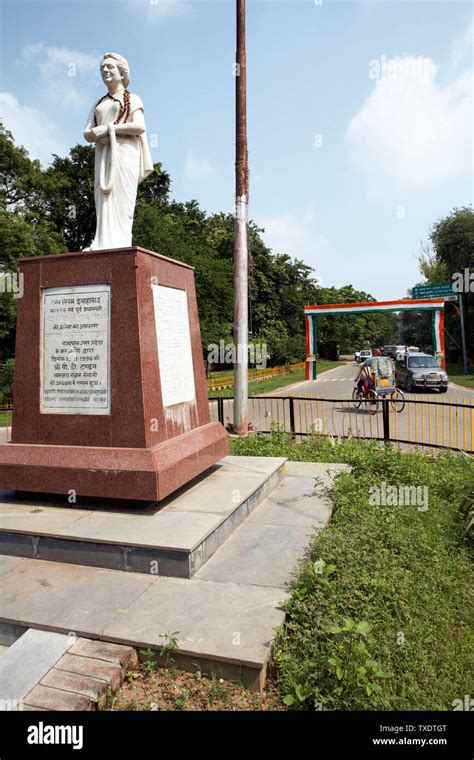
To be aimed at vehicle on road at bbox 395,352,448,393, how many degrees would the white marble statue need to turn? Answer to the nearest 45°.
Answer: approximately 180°

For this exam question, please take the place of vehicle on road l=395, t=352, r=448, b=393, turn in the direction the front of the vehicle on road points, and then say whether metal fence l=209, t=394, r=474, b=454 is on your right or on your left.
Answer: on your right

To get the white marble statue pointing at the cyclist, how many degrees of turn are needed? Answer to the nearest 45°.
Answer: approximately 180°

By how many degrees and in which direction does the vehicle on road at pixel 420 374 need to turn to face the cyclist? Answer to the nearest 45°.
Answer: approximately 45° to its right

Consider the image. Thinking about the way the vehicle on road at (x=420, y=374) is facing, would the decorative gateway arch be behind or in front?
behind

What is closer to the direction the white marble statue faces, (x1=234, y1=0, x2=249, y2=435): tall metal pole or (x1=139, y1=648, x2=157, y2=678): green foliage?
the green foliage

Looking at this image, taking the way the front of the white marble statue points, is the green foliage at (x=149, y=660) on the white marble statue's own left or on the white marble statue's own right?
on the white marble statue's own left

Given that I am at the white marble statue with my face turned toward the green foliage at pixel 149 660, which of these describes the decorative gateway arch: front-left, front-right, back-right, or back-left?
back-left

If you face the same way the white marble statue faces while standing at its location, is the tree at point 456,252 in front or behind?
behind

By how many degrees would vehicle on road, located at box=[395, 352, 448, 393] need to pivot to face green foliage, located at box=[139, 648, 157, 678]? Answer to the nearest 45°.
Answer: approximately 45° to its right

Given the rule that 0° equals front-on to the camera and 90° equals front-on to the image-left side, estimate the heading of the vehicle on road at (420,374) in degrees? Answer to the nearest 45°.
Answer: approximately 315°
